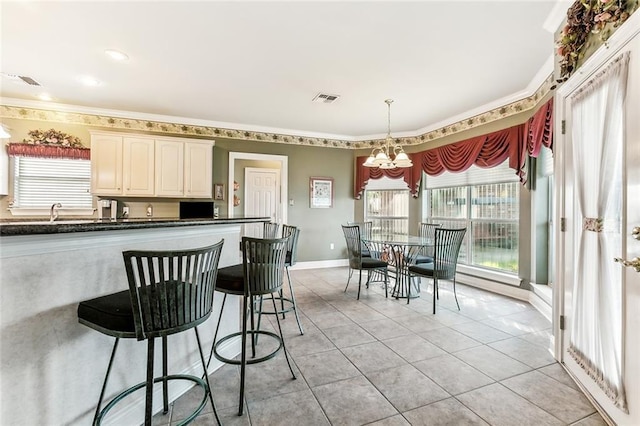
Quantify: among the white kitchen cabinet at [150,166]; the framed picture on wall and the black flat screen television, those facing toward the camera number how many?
3

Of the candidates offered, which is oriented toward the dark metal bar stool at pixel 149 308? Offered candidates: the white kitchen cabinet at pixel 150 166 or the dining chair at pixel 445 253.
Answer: the white kitchen cabinet

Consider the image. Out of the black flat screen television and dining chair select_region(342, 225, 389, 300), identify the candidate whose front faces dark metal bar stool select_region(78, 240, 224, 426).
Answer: the black flat screen television

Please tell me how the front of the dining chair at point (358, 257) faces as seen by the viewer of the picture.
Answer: facing away from the viewer and to the right of the viewer

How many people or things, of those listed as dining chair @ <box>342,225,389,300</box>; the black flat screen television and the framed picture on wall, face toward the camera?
2

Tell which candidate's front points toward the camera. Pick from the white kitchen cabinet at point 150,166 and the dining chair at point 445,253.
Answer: the white kitchen cabinet

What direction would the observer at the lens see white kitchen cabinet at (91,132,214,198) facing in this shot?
facing the viewer

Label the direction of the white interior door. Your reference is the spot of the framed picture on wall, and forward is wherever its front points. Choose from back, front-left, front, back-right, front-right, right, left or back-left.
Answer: right

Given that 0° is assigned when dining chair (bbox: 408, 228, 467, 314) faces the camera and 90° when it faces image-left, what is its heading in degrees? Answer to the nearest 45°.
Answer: approximately 135°

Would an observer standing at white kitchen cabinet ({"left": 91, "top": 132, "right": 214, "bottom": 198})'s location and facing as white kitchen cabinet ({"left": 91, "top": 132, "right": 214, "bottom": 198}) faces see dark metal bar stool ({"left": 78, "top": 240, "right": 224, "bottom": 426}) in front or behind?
in front

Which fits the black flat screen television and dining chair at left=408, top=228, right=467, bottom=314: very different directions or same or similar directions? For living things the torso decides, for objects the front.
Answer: very different directions

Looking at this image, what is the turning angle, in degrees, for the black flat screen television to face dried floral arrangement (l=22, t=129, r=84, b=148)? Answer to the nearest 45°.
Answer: approximately 90° to its right

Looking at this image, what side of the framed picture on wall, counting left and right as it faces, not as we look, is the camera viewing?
front

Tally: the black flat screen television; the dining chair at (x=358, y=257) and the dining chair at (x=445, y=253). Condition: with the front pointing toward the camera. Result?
1

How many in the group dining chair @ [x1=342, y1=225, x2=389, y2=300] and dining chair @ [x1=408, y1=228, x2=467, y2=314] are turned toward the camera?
0

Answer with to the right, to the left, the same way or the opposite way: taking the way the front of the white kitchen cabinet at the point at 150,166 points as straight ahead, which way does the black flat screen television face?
the same way

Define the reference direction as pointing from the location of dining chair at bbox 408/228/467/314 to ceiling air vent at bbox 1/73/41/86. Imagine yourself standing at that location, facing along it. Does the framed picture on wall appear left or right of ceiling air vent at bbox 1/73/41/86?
right

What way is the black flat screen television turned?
toward the camera
